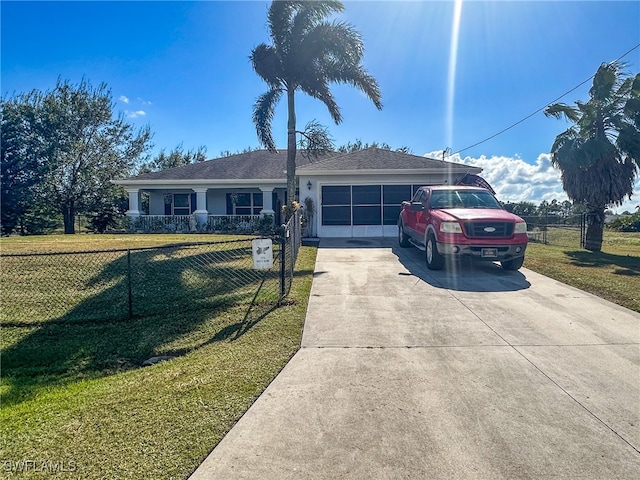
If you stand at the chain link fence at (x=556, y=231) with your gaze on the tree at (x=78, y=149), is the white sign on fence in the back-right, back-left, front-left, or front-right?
front-left

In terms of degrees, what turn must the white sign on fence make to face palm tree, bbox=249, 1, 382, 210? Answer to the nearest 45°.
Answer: approximately 180°

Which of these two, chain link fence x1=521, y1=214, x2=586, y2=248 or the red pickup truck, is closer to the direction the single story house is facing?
the red pickup truck

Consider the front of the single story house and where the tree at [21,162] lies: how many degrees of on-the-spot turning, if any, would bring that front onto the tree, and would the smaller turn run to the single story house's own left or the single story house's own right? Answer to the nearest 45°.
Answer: approximately 135° to the single story house's own right

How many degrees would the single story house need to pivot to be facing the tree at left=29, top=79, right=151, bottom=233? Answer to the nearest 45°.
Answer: approximately 135° to its right

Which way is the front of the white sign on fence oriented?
toward the camera

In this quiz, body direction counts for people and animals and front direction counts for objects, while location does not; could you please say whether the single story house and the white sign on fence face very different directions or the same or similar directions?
same or similar directions

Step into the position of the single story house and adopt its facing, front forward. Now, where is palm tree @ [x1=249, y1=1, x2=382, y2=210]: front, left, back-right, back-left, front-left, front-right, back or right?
front

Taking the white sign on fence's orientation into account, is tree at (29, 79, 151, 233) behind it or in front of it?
behind

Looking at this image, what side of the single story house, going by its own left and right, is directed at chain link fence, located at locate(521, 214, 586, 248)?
left

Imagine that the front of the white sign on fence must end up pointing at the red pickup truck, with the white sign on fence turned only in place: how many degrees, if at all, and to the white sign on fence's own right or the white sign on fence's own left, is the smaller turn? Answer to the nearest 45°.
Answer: approximately 90° to the white sign on fence's own left

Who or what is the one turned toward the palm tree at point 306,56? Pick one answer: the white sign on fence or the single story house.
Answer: the single story house

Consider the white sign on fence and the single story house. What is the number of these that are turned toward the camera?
2
